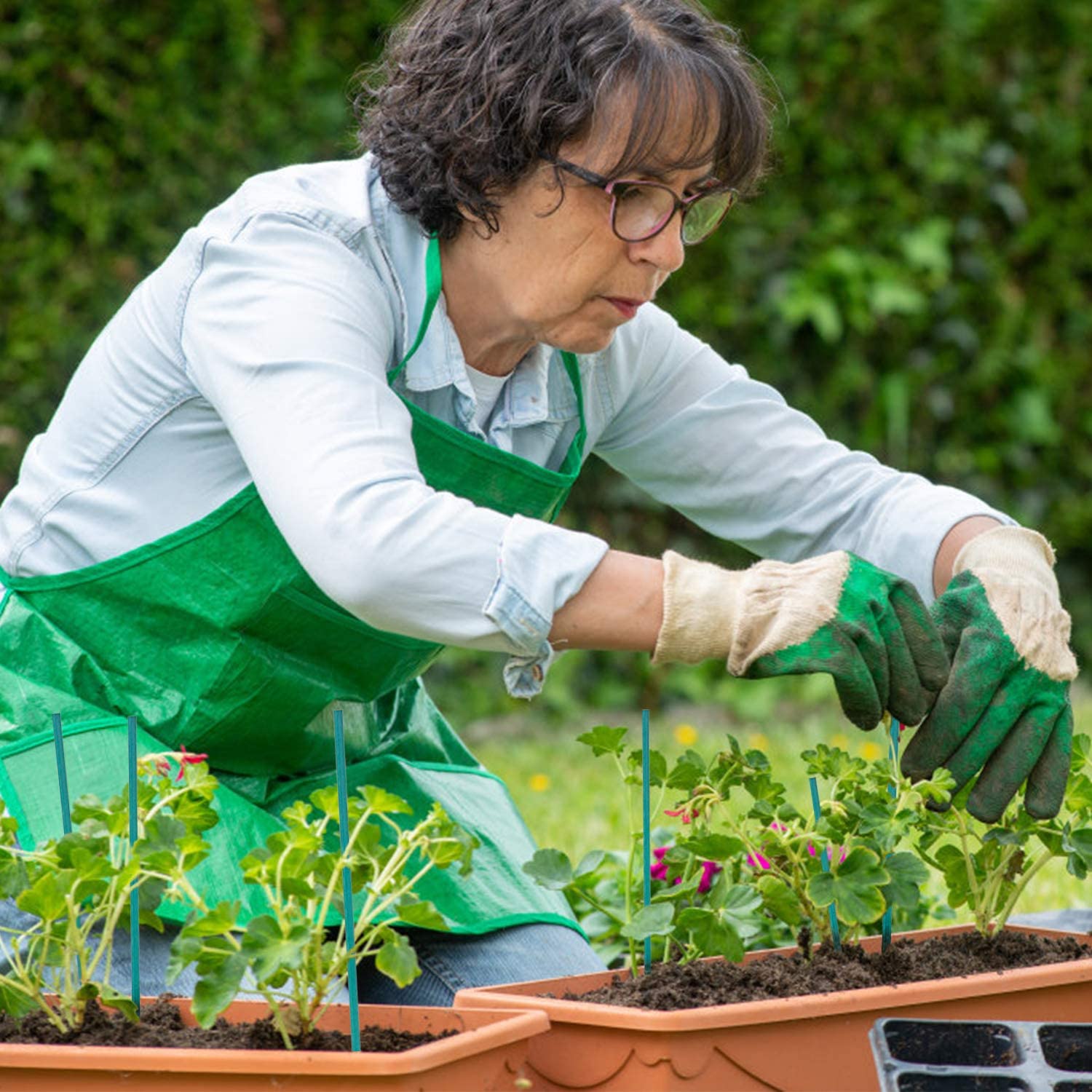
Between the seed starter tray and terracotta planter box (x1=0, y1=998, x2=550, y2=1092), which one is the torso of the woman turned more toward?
the seed starter tray

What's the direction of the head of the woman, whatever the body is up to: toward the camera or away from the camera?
toward the camera

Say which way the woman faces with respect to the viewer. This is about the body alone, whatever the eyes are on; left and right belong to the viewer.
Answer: facing the viewer and to the right of the viewer

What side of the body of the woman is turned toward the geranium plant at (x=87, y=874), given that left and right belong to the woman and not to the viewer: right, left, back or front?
right

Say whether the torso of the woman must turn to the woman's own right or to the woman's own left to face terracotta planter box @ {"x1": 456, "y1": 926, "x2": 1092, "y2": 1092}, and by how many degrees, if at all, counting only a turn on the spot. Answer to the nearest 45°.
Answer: approximately 45° to the woman's own right
